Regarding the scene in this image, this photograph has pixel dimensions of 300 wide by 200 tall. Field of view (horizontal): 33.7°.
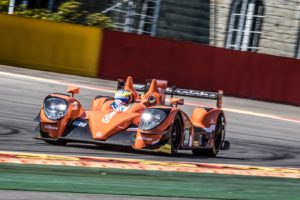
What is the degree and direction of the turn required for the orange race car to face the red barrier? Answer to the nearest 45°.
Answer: approximately 135° to its right

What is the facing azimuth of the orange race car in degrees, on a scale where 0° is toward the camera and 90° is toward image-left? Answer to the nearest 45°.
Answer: approximately 45°
